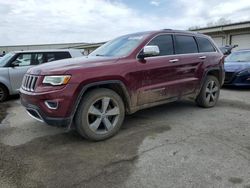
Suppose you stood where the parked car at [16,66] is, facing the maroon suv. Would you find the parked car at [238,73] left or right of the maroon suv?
left

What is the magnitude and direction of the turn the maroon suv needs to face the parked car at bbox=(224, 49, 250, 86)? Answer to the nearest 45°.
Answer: approximately 180°

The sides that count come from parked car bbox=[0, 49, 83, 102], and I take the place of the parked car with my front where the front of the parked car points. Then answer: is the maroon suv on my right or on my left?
on my left

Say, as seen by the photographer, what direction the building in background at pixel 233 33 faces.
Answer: facing the viewer and to the left of the viewer

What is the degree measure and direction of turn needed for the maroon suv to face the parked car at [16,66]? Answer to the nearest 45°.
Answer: approximately 90° to its right

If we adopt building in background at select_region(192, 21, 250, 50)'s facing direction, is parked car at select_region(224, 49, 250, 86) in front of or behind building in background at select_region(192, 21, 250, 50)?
in front

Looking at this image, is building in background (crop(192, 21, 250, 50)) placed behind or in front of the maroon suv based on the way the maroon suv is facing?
behind

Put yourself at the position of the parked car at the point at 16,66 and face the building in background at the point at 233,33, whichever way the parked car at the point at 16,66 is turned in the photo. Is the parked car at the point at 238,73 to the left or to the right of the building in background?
right

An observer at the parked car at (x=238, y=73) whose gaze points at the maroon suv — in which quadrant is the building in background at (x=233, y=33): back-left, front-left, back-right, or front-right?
back-right

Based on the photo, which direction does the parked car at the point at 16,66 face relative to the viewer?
to the viewer's left
